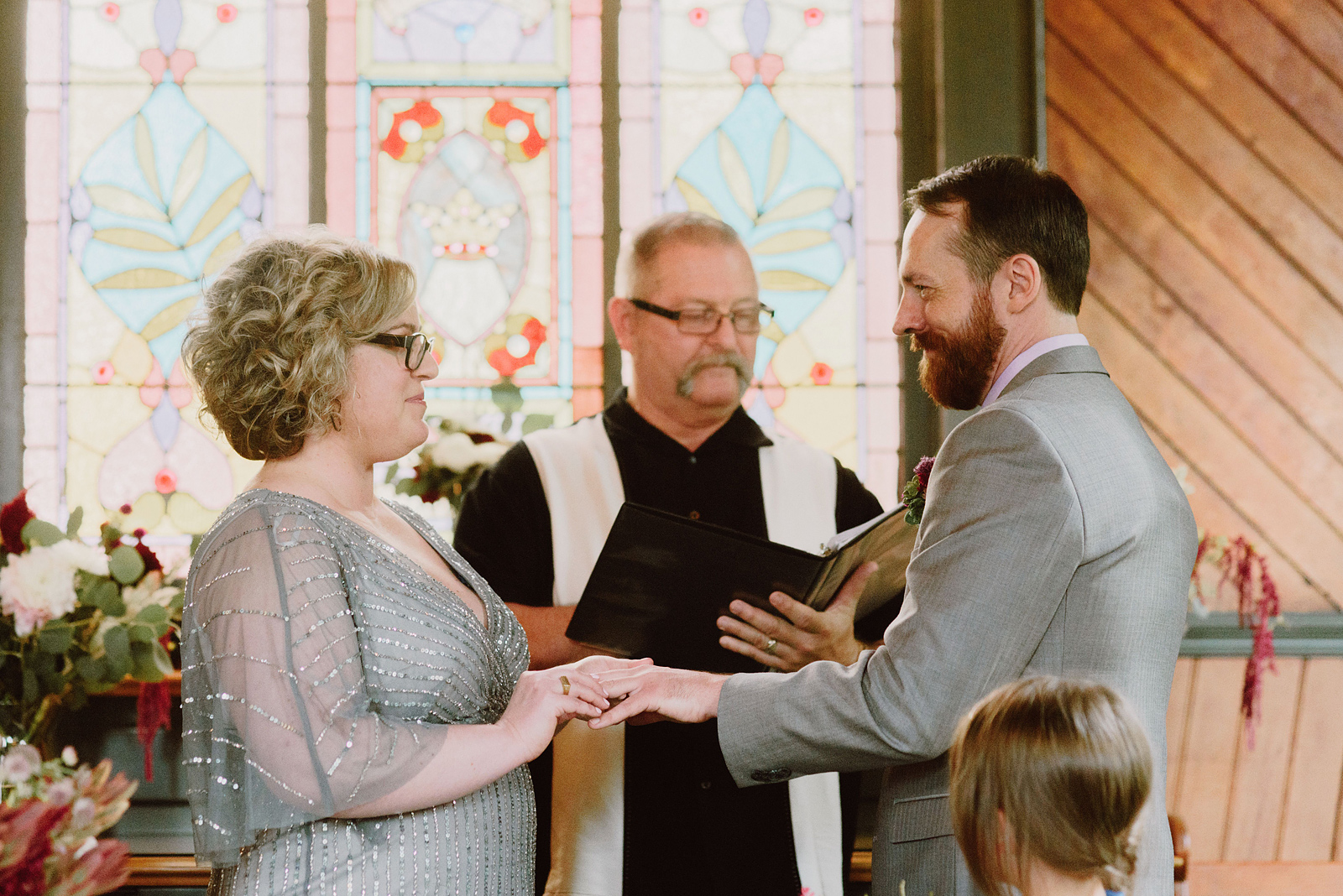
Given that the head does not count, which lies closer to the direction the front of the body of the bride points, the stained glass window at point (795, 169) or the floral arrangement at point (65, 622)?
the stained glass window

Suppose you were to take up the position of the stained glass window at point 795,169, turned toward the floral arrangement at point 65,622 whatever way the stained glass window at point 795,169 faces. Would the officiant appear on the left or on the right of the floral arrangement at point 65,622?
left

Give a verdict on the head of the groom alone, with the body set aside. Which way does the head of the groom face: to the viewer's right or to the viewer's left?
to the viewer's left

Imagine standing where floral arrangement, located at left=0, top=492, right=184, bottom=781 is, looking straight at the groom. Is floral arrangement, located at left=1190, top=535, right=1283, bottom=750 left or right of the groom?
left

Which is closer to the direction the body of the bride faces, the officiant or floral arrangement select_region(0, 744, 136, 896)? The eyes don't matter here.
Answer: the officiant

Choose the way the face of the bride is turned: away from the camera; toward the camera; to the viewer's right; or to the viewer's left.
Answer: to the viewer's right

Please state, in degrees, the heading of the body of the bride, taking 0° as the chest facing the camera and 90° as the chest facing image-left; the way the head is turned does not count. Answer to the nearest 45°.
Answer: approximately 270°

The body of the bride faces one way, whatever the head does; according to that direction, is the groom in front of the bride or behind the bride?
in front
